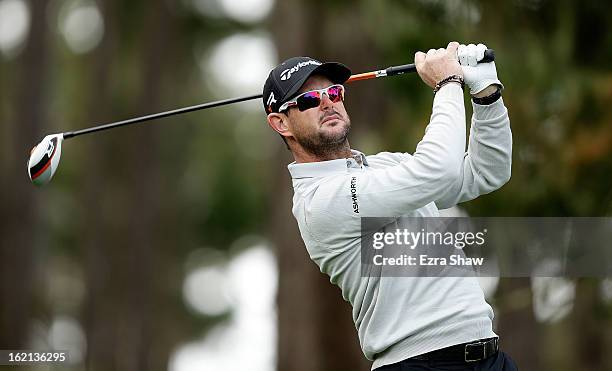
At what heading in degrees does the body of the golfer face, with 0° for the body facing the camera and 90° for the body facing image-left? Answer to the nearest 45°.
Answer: approximately 315°

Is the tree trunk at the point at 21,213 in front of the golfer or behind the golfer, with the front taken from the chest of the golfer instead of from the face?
behind

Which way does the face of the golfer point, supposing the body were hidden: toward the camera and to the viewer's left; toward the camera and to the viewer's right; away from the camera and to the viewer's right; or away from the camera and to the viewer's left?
toward the camera and to the viewer's right
